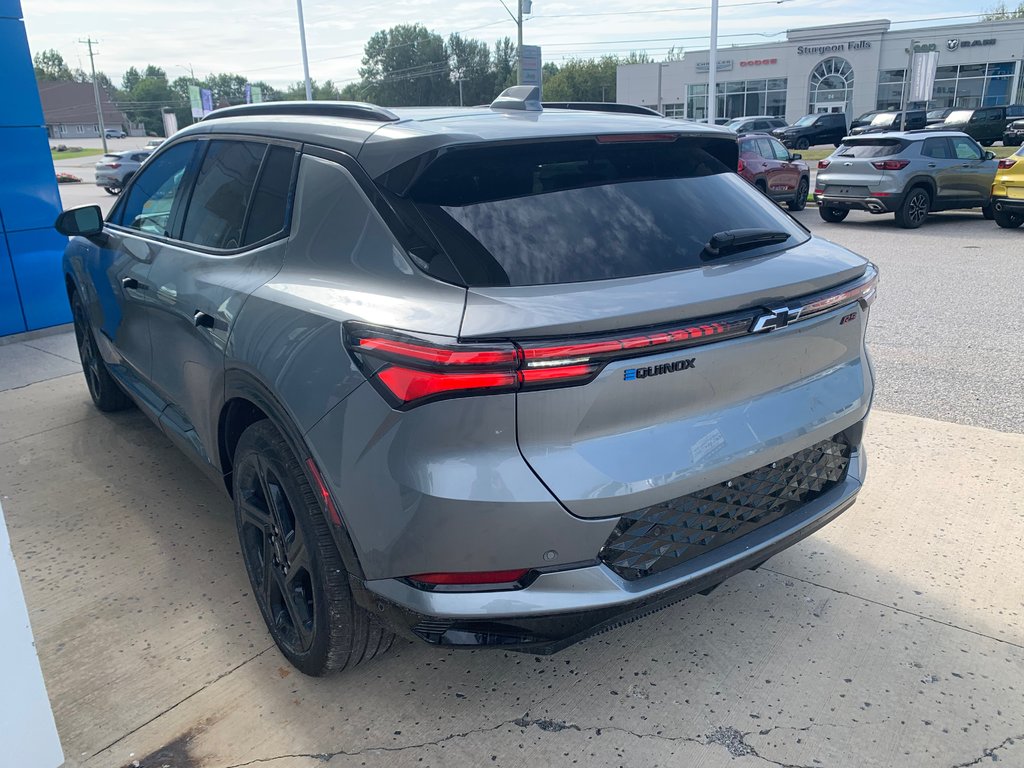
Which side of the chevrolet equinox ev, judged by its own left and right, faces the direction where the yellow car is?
right

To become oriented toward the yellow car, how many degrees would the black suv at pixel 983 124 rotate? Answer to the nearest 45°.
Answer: approximately 45° to its left

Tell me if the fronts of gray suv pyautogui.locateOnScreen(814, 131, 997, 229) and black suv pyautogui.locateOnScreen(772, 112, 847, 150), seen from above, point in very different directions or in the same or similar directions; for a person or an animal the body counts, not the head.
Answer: very different directions

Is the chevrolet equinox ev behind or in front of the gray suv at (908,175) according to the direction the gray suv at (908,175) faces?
behind

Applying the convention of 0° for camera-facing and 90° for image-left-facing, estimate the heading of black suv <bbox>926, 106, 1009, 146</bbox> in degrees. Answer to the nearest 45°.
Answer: approximately 45°

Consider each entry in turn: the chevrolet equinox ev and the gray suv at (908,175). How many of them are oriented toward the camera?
0

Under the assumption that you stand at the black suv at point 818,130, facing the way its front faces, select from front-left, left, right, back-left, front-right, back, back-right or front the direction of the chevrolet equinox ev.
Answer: front-left

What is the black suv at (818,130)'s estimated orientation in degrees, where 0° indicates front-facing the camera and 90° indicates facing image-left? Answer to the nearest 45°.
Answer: approximately 45°

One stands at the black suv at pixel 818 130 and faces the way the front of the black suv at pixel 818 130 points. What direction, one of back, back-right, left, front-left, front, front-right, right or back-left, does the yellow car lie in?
front-left

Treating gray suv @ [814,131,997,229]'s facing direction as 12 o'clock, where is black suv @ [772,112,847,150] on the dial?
The black suv is roughly at 10 o'clock from the gray suv.

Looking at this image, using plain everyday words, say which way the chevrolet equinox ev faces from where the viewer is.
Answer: facing away from the viewer and to the left of the viewer

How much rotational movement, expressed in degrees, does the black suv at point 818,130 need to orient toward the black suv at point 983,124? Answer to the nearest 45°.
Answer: approximately 135° to its left

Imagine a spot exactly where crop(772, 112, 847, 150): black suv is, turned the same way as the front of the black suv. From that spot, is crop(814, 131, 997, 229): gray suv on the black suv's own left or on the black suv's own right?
on the black suv's own left
